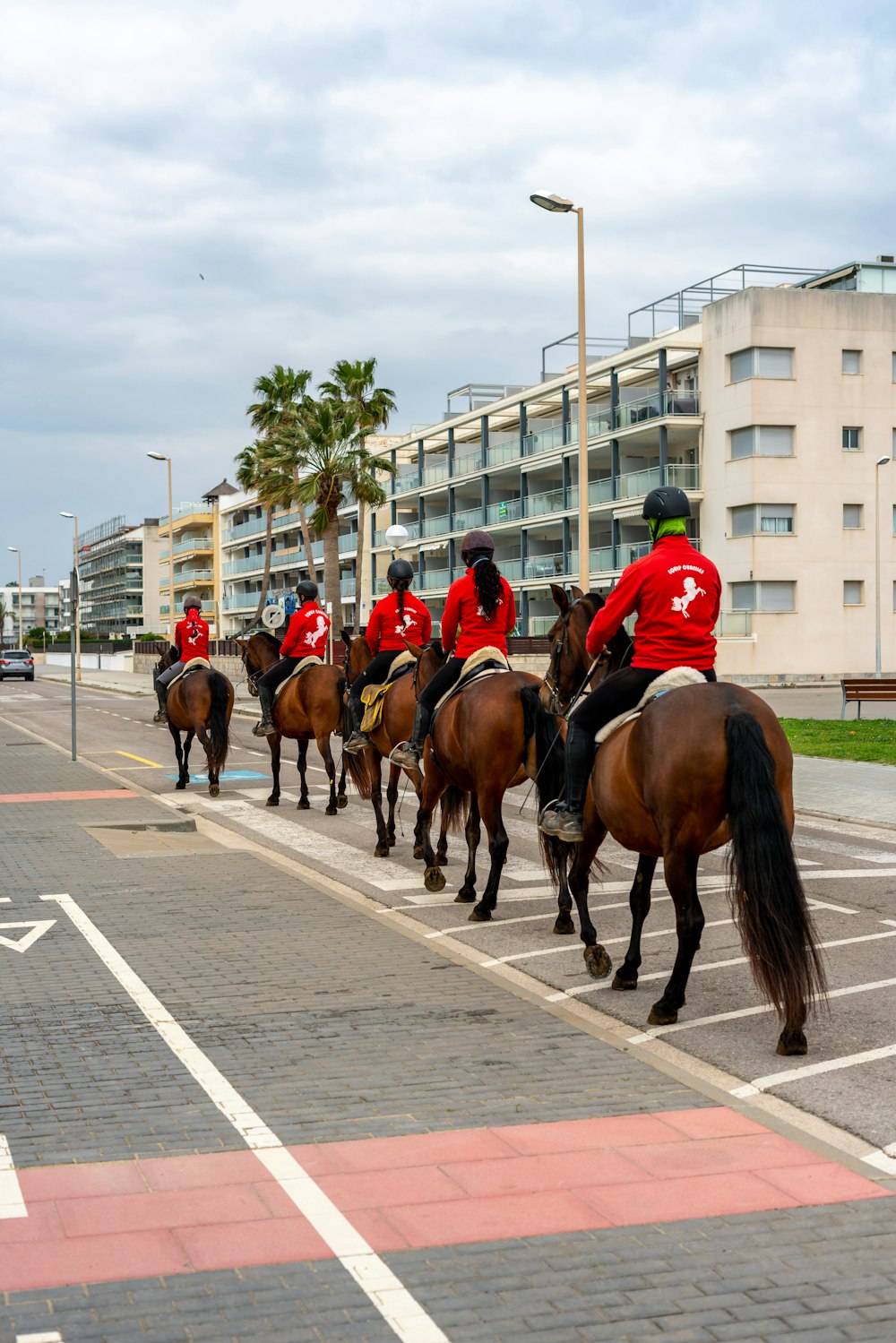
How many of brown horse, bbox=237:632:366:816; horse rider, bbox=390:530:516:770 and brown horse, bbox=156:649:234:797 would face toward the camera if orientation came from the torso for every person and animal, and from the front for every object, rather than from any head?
0

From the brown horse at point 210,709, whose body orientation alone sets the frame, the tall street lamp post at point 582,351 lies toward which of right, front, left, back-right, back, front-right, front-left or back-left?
right

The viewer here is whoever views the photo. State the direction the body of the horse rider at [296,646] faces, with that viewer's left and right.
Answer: facing away from the viewer and to the left of the viewer

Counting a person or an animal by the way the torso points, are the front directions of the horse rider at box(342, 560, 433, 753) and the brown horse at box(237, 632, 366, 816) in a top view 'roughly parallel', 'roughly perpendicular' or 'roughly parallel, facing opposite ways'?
roughly parallel

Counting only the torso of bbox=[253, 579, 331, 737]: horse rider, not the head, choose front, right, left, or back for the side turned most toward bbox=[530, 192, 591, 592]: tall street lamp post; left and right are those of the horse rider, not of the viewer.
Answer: right

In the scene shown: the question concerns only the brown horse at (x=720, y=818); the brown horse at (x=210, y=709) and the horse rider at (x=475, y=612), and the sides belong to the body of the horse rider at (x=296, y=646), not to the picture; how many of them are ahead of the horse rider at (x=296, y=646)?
1

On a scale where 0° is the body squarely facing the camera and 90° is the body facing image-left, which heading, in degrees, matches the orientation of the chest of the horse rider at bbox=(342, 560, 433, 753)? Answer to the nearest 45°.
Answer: approximately 135°

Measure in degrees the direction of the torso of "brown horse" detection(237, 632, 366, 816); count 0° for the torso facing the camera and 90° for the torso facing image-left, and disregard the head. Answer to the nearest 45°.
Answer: approximately 135°

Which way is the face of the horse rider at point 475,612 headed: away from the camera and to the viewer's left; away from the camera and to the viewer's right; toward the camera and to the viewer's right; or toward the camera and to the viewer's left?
away from the camera and to the viewer's left

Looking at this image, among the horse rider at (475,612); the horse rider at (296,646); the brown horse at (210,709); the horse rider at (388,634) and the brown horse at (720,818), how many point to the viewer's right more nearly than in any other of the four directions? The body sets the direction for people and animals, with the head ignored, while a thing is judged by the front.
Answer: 0

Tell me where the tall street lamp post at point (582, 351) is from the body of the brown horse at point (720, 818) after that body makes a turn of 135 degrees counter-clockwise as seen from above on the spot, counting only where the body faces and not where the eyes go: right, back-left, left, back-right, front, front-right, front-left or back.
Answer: back

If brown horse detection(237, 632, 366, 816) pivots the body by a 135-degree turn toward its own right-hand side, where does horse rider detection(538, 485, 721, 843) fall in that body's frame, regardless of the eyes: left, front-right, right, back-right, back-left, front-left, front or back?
right

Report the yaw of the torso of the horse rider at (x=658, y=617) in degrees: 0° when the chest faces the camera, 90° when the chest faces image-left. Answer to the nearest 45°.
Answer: approximately 135°

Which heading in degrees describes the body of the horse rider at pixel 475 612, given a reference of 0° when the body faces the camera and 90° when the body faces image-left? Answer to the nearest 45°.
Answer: approximately 135°

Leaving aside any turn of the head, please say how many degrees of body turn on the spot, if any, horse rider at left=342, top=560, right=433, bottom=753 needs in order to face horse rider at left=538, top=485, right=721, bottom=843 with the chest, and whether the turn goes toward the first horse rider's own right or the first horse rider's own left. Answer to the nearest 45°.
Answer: approximately 135° to the first horse rider's own left

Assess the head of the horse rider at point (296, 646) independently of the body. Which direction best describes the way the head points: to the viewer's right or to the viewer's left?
to the viewer's left

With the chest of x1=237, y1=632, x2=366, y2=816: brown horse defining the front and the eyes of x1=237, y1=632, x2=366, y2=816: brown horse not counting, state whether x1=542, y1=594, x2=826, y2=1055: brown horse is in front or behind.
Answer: behind

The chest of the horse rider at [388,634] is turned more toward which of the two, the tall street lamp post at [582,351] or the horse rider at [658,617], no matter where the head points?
the tall street lamp post

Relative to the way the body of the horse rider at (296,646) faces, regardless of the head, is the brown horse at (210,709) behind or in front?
in front
